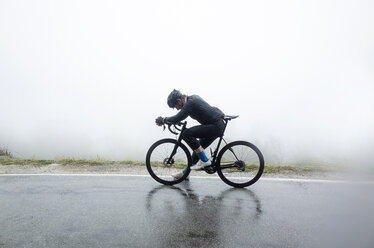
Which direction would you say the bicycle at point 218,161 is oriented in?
to the viewer's left

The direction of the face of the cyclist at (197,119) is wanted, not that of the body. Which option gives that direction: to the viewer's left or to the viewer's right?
to the viewer's left

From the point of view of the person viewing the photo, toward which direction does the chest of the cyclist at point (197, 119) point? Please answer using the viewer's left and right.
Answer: facing to the left of the viewer
